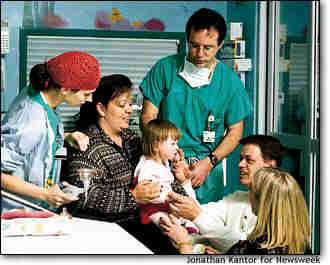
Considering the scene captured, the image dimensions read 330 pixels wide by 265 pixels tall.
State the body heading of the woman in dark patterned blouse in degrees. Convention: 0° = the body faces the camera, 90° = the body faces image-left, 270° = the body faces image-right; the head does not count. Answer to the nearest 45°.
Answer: approximately 315°

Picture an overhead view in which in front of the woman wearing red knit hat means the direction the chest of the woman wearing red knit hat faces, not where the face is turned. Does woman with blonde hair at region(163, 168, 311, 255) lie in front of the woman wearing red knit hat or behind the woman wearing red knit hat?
in front

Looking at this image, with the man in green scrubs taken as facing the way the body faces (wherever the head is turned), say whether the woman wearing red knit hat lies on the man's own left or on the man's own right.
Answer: on the man's own right

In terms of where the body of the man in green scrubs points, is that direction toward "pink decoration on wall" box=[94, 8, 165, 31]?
no

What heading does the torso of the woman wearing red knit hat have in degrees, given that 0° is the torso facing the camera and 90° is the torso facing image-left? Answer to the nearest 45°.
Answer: approximately 270°

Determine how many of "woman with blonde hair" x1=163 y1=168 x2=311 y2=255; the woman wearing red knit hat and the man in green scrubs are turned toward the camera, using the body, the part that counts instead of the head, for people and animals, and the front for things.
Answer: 1

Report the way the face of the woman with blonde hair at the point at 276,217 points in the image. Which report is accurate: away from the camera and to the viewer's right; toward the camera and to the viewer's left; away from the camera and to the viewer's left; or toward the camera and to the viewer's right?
away from the camera and to the viewer's left

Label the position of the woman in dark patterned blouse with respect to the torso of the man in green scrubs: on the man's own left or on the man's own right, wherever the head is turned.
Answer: on the man's own right

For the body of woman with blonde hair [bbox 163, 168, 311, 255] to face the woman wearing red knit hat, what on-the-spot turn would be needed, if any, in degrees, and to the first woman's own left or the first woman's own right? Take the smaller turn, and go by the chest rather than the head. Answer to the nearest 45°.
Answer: approximately 45° to the first woman's own left

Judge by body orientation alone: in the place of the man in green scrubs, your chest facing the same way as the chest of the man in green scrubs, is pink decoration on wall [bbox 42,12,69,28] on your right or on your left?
on your right

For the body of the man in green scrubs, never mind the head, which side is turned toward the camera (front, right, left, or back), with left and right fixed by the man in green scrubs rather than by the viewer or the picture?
front
